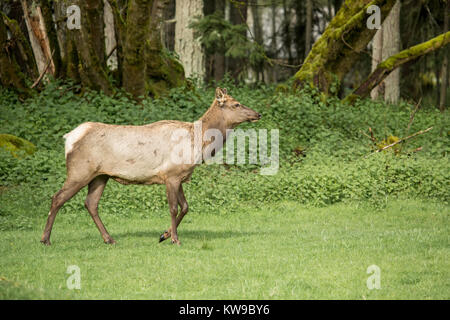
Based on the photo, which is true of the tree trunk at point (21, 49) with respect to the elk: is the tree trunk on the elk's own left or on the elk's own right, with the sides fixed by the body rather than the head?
on the elk's own left

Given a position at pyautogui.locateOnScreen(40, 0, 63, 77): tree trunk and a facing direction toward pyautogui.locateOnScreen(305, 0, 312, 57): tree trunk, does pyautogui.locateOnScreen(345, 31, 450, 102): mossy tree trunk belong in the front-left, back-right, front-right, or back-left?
front-right

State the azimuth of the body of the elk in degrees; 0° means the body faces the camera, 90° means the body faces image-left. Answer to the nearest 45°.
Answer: approximately 270°

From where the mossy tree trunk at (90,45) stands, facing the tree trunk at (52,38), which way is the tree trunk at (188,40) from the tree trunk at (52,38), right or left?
right

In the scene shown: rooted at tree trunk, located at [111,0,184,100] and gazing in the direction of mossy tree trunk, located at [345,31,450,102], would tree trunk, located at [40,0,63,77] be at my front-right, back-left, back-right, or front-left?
back-left

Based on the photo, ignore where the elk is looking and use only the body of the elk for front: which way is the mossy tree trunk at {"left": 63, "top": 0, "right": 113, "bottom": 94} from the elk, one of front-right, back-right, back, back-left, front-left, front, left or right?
left

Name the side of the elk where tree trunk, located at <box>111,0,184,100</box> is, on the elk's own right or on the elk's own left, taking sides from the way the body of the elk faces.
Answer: on the elk's own left

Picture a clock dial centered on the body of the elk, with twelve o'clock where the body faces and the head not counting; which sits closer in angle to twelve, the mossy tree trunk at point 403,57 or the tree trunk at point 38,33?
the mossy tree trunk

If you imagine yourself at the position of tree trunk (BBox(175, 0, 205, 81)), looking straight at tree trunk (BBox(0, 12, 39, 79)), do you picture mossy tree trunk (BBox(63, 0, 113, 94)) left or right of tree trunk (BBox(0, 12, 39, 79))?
left

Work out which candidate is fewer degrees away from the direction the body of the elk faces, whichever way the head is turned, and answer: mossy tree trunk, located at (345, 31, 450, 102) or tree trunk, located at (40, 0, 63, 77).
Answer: the mossy tree trunk

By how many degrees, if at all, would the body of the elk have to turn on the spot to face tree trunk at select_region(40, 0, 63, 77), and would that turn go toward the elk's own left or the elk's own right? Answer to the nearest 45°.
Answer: approximately 90° to the elk's own left
